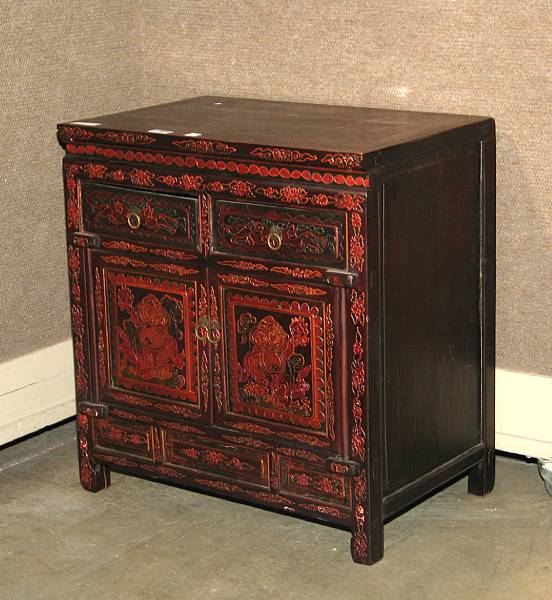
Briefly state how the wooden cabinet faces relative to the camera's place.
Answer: facing the viewer and to the left of the viewer
